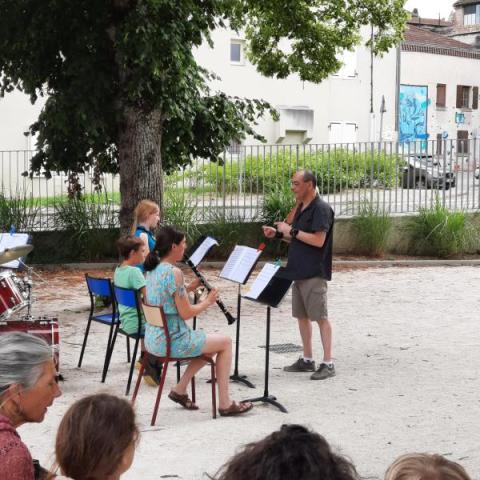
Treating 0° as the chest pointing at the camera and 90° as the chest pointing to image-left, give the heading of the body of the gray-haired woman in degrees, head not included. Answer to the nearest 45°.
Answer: approximately 270°

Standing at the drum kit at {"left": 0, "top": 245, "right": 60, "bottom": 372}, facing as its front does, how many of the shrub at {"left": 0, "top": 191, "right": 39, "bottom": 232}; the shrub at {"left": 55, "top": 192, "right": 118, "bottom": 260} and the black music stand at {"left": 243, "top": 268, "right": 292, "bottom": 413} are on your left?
2

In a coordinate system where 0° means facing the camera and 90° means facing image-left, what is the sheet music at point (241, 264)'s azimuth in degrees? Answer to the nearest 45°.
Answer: approximately 45°

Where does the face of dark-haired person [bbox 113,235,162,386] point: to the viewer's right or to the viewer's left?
to the viewer's right

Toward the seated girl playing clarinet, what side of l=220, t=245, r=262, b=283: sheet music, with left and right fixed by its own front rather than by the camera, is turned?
front

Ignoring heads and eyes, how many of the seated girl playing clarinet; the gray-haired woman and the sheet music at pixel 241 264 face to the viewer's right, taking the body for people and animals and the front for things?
2

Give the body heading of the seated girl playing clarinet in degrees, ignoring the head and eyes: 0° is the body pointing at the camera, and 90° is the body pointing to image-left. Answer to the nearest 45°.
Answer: approximately 270°

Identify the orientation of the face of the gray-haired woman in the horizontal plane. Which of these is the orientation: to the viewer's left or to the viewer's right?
to the viewer's right

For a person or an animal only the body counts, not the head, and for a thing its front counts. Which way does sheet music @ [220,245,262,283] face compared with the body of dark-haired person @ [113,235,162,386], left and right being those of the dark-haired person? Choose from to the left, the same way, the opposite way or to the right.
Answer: the opposite way

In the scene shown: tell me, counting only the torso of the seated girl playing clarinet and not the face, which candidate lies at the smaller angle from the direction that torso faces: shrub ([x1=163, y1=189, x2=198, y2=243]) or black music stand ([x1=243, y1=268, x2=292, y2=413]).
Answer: the black music stand

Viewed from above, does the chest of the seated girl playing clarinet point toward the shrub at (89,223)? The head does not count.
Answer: no
